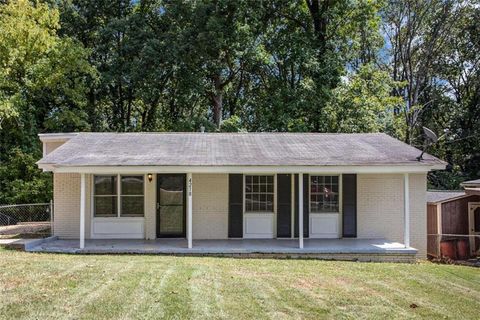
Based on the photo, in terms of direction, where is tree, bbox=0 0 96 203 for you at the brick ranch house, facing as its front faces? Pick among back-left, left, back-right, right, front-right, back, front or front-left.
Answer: back-right

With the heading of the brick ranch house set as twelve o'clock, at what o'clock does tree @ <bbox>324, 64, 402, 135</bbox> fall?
The tree is roughly at 7 o'clock from the brick ranch house.

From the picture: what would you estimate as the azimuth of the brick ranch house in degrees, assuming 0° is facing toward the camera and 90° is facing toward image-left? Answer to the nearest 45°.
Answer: approximately 0°

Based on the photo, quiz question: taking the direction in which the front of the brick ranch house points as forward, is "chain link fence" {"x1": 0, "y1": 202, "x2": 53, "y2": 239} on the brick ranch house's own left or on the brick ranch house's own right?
on the brick ranch house's own right
